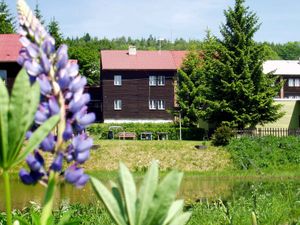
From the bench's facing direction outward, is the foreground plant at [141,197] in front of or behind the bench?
in front

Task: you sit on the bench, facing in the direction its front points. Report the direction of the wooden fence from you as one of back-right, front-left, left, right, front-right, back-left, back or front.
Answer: front-left

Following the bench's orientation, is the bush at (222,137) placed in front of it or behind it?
in front

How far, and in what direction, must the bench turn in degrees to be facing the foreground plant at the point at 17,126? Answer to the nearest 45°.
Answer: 0° — it already faces it

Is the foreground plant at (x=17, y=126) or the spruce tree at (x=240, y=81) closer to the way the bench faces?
the foreground plant

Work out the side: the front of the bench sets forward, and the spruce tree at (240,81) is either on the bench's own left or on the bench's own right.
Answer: on the bench's own left

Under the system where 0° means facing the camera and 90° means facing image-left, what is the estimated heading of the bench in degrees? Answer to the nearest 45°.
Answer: approximately 0°

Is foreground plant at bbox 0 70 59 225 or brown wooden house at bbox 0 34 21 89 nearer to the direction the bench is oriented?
the foreground plant

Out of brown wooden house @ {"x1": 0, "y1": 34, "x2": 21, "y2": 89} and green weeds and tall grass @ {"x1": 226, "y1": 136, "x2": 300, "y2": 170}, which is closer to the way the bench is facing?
the green weeds and tall grass
